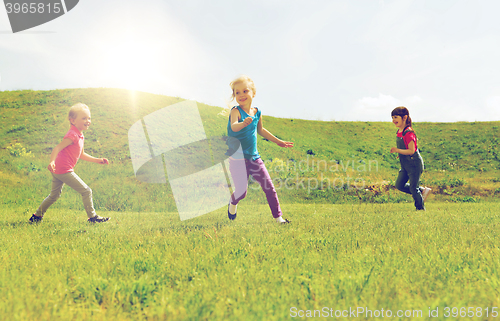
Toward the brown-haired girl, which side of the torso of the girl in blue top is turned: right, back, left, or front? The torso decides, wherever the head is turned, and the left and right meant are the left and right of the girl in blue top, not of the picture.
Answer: left

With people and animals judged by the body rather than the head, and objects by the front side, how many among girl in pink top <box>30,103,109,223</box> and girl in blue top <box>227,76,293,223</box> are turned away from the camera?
0

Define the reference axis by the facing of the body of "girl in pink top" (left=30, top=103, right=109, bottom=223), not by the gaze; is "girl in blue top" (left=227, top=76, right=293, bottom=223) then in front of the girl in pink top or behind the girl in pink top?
in front
